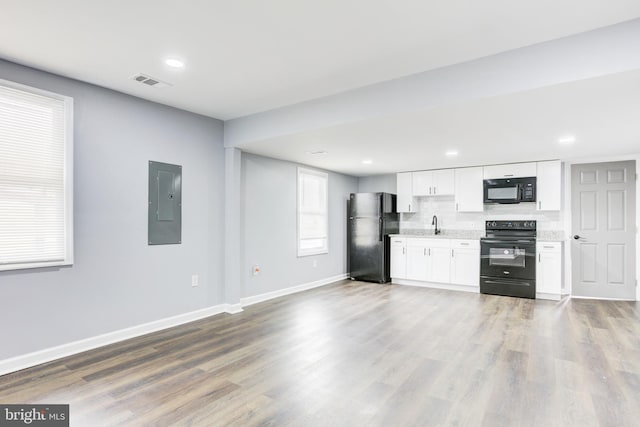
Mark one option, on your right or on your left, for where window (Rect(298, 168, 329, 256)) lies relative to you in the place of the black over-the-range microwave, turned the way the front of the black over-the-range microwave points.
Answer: on your right

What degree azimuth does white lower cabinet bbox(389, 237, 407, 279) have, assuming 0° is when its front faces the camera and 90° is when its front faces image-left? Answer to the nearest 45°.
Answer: approximately 0°

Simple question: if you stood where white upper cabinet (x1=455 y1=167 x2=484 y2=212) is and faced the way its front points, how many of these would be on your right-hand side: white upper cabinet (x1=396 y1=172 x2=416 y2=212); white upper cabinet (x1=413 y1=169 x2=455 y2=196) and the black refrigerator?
3

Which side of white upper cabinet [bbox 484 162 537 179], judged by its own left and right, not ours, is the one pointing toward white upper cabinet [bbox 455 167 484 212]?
right

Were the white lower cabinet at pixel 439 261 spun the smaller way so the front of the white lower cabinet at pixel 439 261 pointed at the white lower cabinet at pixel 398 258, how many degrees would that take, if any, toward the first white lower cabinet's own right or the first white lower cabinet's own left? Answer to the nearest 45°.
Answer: approximately 90° to the first white lower cabinet's own right

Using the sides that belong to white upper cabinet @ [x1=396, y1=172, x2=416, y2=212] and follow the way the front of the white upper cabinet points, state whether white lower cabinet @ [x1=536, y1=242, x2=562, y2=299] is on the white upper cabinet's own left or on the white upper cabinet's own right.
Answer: on the white upper cabinet's own left

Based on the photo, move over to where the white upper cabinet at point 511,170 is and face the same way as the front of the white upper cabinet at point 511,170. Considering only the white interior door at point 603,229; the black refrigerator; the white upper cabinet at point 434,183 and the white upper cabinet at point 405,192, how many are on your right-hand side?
3
